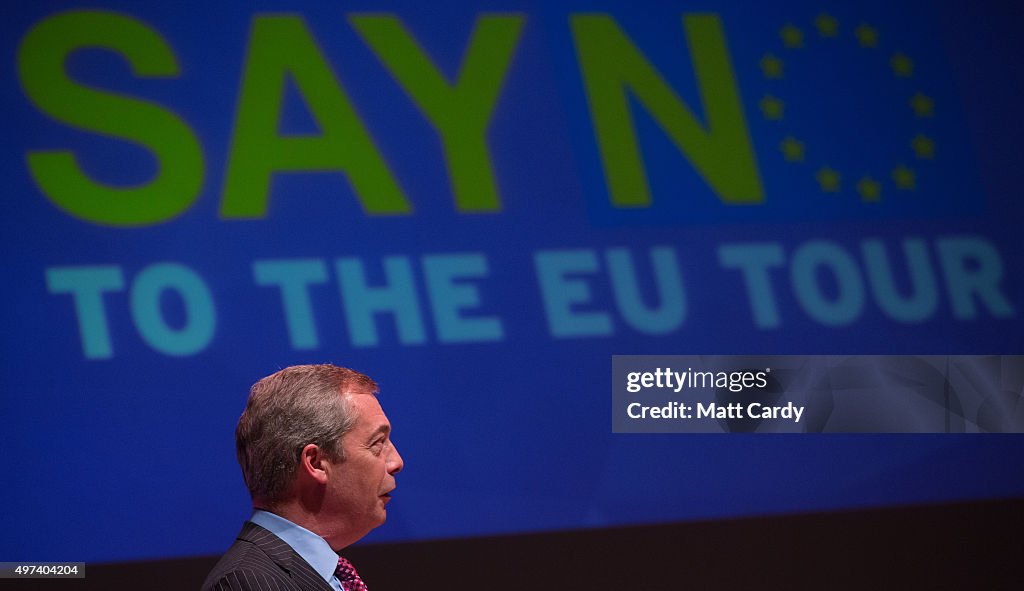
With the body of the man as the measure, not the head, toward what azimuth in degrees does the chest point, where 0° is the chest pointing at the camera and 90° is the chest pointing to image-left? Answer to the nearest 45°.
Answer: approximately 270°

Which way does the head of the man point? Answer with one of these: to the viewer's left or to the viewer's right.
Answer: to the viewer's right
